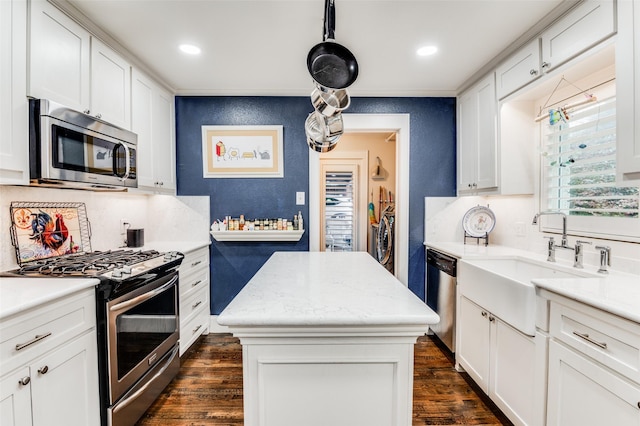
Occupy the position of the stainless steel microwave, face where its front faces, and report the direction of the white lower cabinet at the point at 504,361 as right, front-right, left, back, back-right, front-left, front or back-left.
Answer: front

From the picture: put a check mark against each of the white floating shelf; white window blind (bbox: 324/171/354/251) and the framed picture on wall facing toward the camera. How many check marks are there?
3

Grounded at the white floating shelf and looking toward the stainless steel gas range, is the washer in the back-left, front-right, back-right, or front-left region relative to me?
back-left

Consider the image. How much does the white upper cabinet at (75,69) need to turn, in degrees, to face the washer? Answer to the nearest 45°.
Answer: approximately 45° to its left

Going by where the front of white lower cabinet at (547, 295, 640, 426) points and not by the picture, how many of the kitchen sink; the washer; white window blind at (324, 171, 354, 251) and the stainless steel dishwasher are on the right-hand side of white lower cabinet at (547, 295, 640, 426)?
4

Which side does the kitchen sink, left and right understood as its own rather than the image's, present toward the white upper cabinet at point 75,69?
front

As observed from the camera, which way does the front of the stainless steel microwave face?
facing the viewer and to the right of the viewer

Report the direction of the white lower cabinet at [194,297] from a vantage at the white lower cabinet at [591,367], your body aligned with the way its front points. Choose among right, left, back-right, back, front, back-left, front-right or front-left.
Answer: front-right

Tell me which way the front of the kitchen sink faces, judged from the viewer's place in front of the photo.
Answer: facing the viewer and to the left of the viewer

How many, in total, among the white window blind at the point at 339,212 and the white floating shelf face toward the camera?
2

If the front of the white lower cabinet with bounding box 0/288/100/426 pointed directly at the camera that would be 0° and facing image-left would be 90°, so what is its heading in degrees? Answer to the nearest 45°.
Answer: approximately 315°

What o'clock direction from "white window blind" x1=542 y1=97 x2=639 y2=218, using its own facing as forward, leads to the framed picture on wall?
The framed picture on wall is roughly at 1 o'clock from the white window blind.

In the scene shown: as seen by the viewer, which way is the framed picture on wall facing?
toward the camera

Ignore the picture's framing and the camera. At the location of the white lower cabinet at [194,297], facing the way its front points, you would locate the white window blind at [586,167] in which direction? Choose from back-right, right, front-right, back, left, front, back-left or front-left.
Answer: front

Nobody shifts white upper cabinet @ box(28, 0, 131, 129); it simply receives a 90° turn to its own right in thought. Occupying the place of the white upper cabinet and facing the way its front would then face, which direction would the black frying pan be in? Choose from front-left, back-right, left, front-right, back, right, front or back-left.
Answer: left

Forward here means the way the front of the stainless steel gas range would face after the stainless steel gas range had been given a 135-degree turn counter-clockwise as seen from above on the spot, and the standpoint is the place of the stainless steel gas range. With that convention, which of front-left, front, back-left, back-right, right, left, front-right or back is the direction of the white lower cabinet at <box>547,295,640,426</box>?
back-right

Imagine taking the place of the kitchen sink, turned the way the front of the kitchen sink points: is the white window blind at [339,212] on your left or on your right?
on your right

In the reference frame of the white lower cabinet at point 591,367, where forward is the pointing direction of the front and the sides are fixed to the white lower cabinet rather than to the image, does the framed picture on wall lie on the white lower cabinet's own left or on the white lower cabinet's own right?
on the white lower cabinet's own right

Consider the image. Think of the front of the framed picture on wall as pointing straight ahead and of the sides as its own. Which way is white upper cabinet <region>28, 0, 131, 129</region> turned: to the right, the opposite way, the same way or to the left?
to the left
